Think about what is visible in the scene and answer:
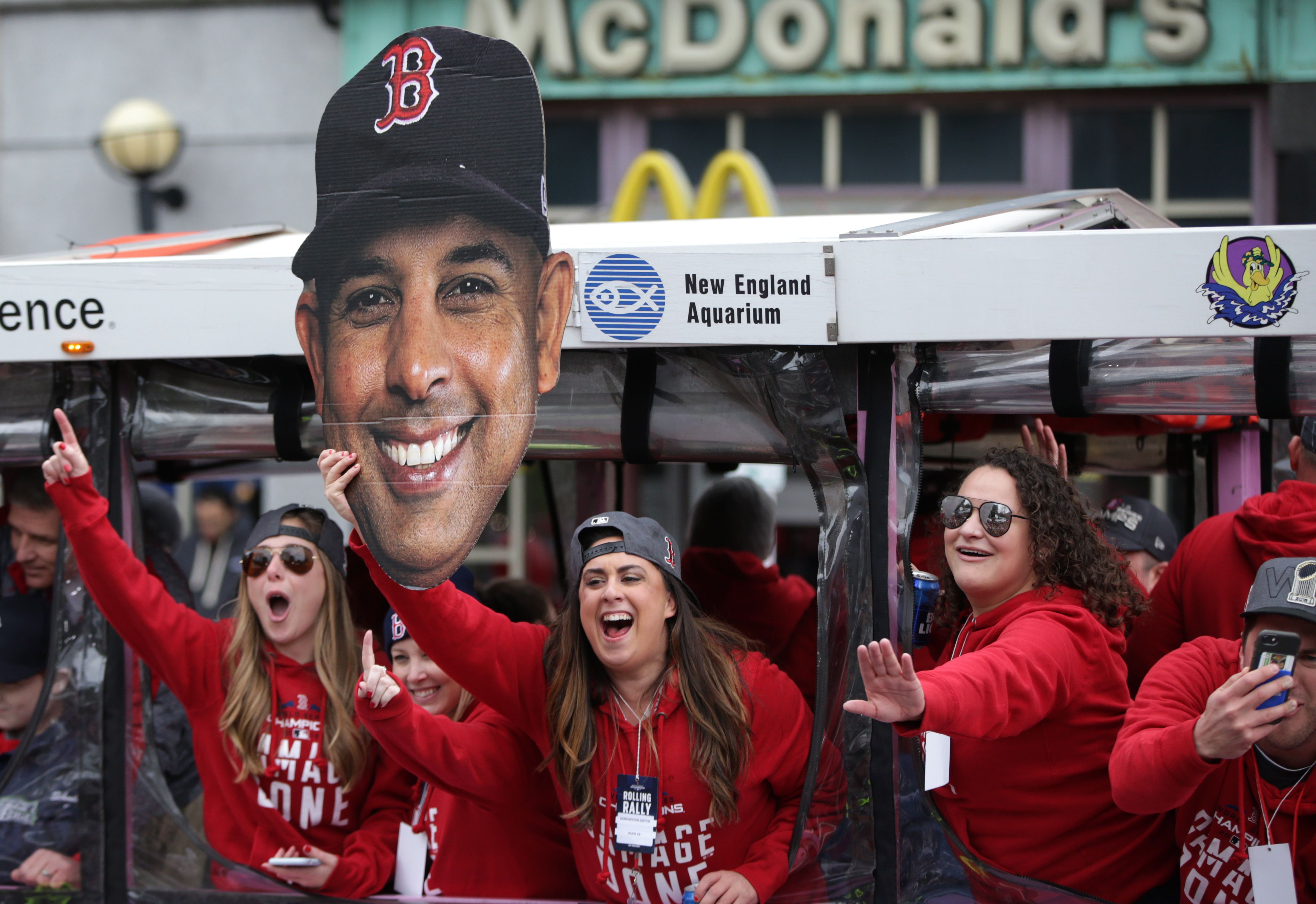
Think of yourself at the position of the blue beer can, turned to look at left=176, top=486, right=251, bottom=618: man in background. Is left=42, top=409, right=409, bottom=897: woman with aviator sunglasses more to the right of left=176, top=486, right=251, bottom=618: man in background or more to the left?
left

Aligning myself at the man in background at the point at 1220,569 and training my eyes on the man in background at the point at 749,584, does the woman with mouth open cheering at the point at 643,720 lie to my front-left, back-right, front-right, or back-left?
front-left

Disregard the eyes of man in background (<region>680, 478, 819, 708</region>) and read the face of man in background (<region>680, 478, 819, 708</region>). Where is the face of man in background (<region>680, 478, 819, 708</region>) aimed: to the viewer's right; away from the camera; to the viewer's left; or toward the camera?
away from the camera

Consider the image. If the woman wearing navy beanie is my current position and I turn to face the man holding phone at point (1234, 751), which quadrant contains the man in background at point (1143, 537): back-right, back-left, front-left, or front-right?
front-left

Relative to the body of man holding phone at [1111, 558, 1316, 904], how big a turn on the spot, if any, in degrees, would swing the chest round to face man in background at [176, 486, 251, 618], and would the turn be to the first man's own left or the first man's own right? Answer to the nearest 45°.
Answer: approximately 135° to the first man's own right

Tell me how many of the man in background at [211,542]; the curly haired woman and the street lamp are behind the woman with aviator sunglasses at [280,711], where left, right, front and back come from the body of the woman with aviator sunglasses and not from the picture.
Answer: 2

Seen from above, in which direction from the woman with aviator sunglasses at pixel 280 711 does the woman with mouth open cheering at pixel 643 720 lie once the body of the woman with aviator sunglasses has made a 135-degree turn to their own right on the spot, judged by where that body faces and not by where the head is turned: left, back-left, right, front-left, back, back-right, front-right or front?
back

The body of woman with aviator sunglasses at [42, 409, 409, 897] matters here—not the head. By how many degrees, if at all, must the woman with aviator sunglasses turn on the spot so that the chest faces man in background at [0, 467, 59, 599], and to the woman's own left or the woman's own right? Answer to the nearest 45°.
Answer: approximately 135° to the woman's own right

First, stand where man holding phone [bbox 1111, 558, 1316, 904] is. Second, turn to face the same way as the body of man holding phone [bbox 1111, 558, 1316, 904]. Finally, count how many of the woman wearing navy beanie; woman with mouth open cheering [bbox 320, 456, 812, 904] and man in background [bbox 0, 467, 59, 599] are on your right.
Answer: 3

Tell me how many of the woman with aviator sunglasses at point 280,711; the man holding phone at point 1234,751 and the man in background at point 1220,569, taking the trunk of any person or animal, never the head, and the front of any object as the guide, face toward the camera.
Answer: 2

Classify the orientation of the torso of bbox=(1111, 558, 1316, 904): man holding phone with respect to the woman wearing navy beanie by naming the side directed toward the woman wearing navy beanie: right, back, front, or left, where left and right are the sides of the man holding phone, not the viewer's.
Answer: right

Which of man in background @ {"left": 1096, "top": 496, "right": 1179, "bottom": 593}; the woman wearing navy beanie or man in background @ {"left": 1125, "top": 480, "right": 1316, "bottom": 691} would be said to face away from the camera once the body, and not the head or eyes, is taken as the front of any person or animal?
man in background @ {"left": 1125, "top": 480, "right": 1316, "bottom": 691}
